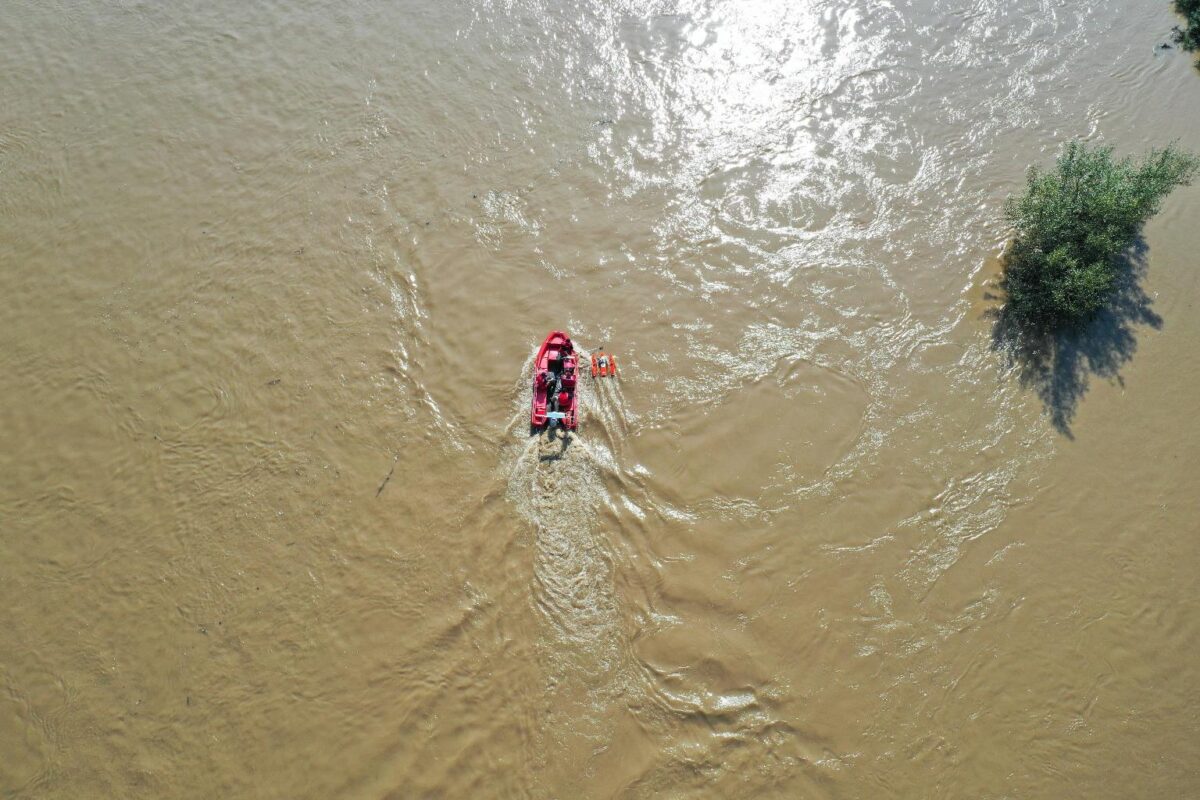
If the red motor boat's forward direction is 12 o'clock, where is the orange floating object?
The orange floating object is roughly at 3 o'clock from the red motor boat.

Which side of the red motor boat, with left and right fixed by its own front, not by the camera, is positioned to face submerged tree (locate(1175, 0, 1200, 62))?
right

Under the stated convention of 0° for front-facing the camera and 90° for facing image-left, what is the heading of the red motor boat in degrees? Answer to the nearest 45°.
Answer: approximately 180°
